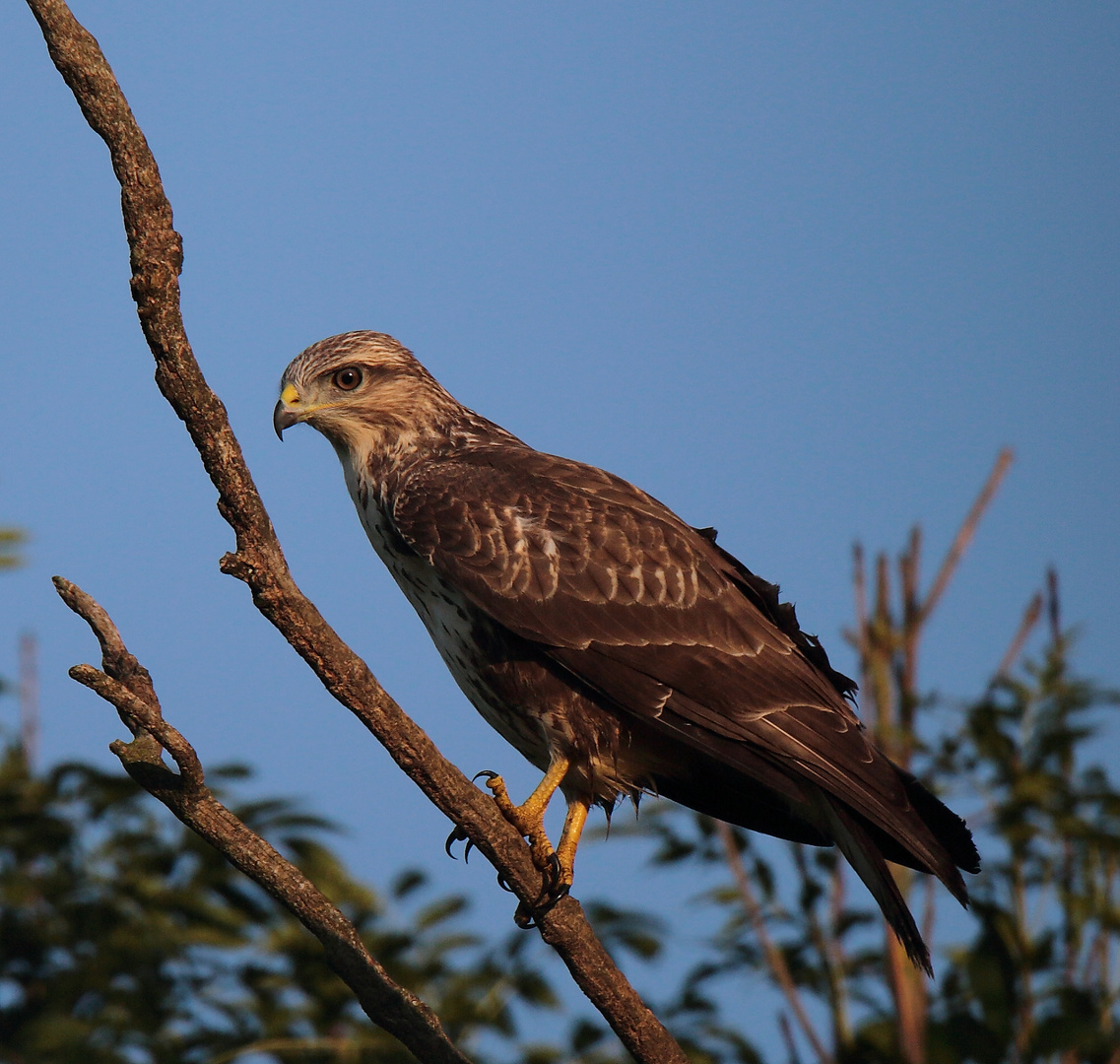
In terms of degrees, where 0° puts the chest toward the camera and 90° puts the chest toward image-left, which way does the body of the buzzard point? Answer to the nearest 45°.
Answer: approximately 90°

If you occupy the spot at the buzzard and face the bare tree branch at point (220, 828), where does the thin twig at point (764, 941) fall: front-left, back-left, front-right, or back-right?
back-right
